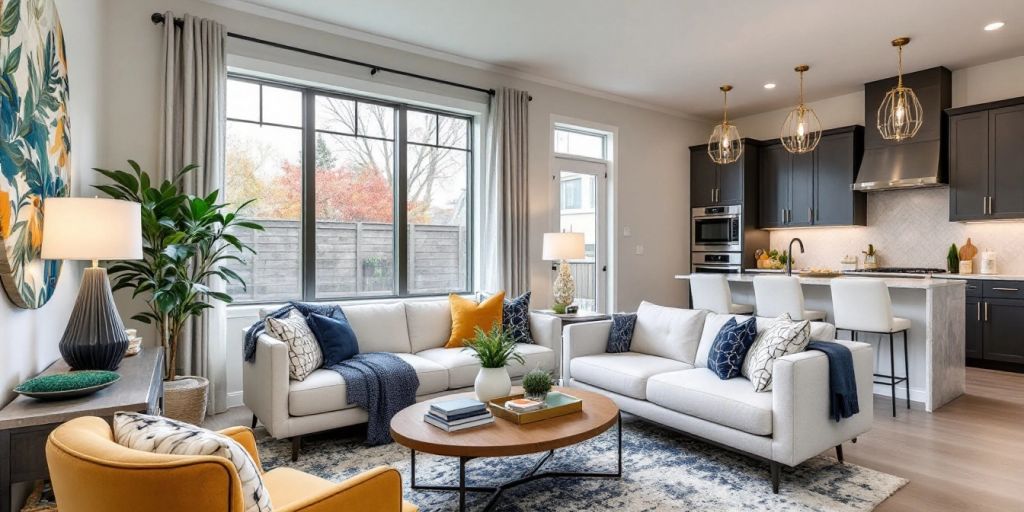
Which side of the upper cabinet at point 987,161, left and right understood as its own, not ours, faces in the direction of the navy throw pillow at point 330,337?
front

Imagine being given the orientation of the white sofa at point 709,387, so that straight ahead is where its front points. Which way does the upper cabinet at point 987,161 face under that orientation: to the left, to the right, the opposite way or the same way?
the same way

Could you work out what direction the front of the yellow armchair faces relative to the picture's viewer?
facing away from the viewer and to the right of the viewer

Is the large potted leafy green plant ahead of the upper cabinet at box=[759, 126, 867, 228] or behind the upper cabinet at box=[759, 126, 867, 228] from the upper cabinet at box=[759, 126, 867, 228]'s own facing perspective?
ahead

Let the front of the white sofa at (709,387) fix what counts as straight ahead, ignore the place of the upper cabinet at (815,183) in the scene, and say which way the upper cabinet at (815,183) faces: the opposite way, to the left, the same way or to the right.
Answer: the same way

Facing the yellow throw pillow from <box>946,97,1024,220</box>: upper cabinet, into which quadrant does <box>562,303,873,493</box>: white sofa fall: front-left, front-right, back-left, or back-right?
front-left

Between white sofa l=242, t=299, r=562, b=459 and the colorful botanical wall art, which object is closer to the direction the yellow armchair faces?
the white sofa

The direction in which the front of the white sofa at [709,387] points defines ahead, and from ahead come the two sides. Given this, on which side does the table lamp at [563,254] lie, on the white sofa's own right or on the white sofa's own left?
on the white sofa's own right

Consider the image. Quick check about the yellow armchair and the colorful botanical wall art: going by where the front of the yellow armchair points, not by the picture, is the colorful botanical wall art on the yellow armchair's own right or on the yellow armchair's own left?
on the yellow armchair's own left

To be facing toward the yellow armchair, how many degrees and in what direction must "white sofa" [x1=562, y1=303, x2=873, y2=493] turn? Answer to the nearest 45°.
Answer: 0° — it already faces it

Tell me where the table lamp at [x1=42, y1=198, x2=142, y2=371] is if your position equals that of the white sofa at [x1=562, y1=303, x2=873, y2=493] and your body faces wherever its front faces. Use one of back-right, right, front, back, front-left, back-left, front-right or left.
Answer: front

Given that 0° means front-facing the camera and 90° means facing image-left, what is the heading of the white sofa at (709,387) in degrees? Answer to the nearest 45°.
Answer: approximately 45°

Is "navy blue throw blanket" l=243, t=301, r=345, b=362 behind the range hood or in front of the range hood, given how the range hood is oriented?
in front

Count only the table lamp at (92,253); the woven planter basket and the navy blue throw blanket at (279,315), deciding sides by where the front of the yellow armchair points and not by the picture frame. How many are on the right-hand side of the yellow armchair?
0

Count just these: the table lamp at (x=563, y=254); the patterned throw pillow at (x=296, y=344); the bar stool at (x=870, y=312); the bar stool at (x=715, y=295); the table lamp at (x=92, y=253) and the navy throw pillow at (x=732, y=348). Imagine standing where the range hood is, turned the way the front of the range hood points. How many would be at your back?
0

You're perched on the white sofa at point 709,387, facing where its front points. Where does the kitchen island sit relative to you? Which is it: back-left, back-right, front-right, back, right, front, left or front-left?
back

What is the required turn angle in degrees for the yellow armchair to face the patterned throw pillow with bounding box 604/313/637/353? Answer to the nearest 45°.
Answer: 0° — it already faces it
